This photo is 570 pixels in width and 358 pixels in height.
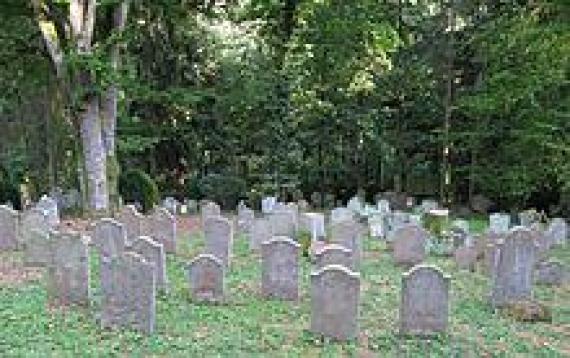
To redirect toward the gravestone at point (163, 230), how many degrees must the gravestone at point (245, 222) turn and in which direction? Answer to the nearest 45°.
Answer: approximately 45° to its right

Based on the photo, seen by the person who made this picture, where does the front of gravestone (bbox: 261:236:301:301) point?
facing the viewer

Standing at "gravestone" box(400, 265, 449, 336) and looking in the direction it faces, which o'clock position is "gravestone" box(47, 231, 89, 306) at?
"gravestone" box(47, 231, 89, 306) is roughly at 3 o'clock from "gravestone" box(400, 265, 449, 336).

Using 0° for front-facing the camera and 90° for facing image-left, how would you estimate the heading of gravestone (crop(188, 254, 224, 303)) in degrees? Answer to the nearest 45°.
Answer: approximately 0°

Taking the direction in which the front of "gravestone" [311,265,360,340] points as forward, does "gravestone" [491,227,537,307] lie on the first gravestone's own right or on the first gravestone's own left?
on the first gravestone's own left

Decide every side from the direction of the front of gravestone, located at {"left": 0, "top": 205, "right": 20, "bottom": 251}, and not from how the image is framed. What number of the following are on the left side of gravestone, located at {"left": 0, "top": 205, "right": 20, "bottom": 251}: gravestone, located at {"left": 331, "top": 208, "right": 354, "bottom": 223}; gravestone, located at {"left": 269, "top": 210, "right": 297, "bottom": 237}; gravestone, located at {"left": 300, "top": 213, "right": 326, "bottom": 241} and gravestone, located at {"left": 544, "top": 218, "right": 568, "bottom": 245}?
4

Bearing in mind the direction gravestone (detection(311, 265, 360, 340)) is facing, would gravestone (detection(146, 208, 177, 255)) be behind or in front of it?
behind

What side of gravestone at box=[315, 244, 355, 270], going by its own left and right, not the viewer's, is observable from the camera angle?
front

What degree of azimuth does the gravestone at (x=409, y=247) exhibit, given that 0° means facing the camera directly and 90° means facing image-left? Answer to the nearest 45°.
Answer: approximately 0°

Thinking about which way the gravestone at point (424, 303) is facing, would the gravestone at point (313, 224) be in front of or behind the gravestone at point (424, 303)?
behind

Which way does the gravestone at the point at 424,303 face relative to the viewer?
toward the camera

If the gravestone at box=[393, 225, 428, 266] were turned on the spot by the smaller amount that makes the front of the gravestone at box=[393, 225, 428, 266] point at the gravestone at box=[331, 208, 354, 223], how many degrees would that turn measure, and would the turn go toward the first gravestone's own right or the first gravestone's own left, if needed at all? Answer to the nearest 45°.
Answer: approximately 135° to the first gravestone's own right

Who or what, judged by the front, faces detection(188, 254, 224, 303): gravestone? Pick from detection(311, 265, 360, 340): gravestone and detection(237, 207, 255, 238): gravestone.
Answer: detection(237, 207, 255, 238): gravestone

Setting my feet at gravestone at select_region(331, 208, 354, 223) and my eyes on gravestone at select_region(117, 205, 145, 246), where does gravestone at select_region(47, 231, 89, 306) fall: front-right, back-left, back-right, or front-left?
front-left

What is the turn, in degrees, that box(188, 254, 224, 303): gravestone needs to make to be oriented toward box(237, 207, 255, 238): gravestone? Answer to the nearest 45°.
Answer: approximately 180°
